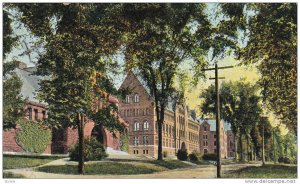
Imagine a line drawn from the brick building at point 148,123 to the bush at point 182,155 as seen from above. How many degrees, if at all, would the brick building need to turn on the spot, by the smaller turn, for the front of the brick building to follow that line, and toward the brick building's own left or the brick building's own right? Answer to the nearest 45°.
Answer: approximately 45° to the brick building's own left

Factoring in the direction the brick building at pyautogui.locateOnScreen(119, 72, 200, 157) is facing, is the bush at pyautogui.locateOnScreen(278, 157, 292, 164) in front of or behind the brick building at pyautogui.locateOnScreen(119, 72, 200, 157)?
in front

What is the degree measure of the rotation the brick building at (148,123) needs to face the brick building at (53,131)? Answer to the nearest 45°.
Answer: approximately 135° to its right

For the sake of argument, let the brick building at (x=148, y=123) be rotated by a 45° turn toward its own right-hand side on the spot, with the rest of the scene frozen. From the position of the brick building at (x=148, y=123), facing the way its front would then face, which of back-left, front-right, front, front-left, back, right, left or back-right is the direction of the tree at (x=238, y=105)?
left
